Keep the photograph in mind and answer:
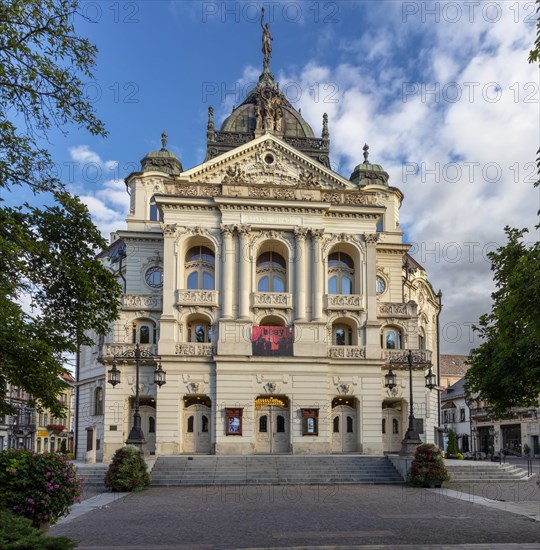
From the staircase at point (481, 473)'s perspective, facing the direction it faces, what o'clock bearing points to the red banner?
The red banner is roughly at 4 o'clock from the staircase.

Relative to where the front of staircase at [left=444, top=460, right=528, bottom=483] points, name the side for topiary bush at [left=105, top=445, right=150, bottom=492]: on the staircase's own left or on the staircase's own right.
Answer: on the staircase's own right

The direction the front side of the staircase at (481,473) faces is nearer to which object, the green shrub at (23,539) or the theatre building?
the green shrub

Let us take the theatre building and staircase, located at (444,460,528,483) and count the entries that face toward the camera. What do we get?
2

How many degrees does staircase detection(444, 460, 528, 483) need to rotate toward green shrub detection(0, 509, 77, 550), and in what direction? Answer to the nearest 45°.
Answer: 0° — it already faces it

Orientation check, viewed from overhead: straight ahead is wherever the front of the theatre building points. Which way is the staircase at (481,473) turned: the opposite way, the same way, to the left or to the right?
the same way

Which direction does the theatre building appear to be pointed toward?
toward the camera

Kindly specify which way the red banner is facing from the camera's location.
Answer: facing the viewer

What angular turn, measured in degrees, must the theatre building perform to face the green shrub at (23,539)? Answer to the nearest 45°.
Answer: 0° — it already faces it

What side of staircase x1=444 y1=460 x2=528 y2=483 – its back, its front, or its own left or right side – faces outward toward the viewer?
front

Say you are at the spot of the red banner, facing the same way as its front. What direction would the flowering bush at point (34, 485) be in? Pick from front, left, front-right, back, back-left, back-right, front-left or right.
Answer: front

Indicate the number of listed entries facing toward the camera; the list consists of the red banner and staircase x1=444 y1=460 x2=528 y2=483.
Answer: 2
